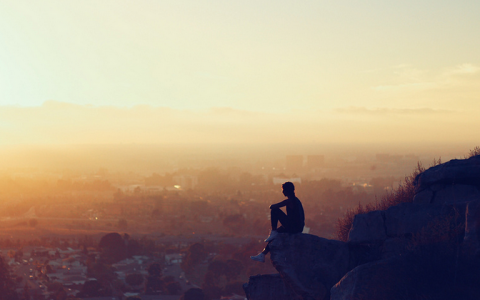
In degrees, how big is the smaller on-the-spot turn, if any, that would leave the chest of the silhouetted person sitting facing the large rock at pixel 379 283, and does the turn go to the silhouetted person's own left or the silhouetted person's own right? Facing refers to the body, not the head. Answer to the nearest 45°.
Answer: approximately 135° to the silhouetted person's own left

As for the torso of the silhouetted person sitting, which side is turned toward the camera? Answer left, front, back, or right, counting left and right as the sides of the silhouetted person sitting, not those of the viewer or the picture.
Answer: left

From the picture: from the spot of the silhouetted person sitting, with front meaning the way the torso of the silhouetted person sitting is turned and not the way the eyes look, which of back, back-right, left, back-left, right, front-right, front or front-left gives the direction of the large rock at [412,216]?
back

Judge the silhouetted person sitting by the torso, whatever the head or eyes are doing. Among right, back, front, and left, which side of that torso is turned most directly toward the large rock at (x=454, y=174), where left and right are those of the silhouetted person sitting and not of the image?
back

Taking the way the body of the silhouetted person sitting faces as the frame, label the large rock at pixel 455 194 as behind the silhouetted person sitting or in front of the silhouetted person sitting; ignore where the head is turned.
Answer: behind

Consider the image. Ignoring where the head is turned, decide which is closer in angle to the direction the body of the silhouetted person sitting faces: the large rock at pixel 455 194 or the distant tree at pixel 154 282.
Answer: the distant tree
